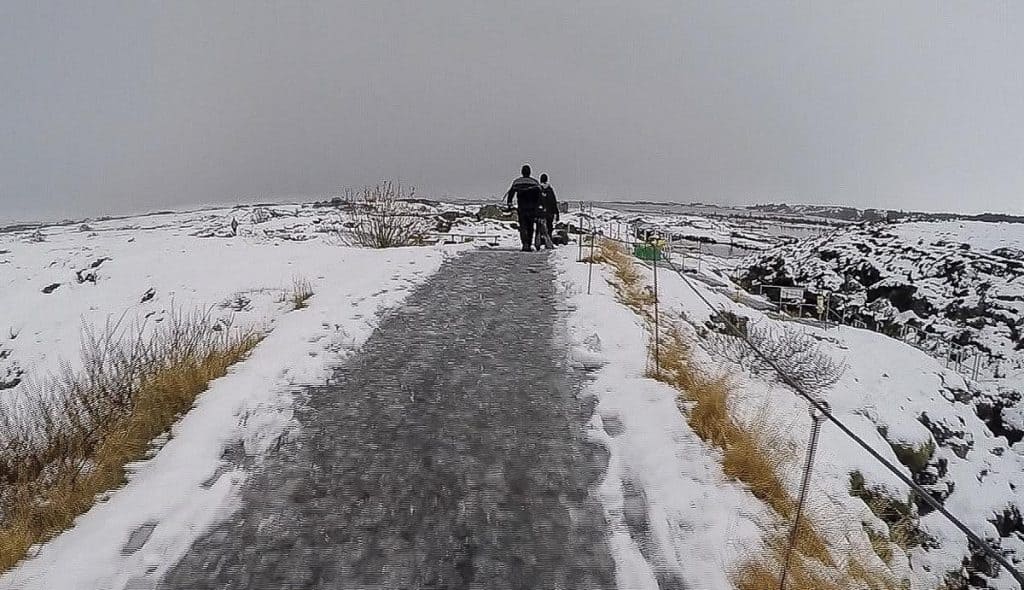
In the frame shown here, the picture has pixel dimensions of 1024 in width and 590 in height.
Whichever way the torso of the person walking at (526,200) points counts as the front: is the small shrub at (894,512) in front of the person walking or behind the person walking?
behind

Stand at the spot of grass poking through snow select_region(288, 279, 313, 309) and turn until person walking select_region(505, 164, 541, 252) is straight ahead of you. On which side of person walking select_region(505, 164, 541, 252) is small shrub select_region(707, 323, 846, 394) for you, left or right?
right

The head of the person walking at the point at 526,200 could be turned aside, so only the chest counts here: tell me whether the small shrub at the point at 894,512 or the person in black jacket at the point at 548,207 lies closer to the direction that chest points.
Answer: the person in black jacket

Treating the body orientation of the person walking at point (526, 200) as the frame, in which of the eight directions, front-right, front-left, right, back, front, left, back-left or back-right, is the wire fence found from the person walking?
back

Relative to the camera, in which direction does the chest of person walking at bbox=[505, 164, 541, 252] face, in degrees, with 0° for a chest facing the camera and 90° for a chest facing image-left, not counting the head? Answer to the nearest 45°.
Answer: approximately 180°

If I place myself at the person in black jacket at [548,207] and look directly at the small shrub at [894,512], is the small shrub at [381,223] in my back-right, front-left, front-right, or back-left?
back-right

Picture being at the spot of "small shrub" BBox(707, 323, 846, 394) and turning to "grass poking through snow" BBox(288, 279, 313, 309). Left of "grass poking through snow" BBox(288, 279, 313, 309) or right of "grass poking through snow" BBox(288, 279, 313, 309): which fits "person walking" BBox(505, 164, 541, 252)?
right

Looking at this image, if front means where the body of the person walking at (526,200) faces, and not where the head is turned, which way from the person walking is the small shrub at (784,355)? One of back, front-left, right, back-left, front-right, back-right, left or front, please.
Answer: back-right
